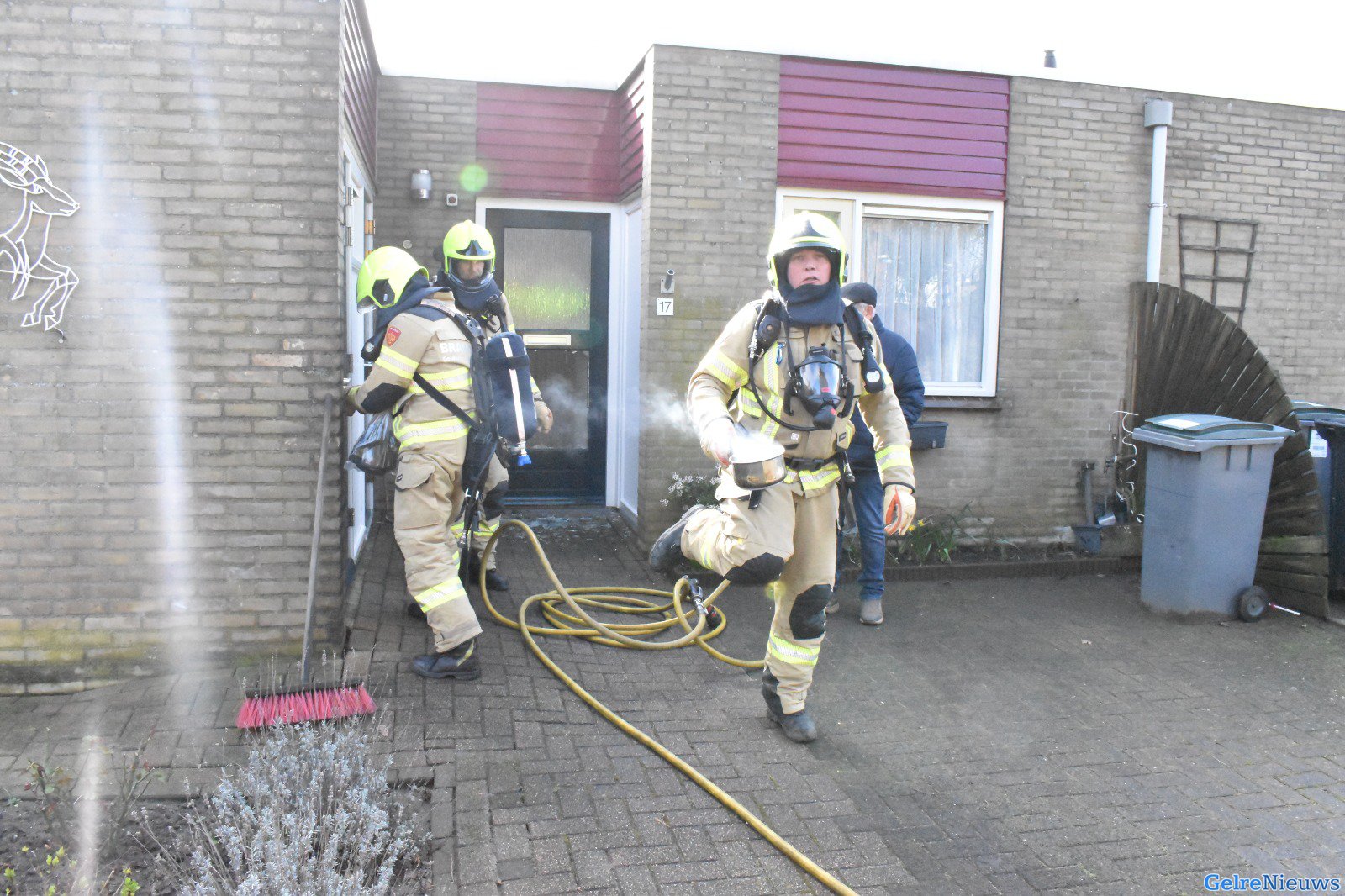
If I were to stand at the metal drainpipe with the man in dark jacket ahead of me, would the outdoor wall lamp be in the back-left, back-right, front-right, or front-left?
front-right

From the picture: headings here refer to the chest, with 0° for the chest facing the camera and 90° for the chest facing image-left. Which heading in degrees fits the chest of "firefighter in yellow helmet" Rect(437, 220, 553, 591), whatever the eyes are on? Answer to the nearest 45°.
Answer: approximately 0°

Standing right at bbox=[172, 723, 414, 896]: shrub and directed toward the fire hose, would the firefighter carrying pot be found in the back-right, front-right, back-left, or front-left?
front-right

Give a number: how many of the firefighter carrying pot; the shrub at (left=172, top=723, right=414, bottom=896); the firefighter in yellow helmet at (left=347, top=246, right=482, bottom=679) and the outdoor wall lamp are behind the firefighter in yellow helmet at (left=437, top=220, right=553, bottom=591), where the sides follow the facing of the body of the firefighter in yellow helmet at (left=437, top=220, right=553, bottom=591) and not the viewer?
1

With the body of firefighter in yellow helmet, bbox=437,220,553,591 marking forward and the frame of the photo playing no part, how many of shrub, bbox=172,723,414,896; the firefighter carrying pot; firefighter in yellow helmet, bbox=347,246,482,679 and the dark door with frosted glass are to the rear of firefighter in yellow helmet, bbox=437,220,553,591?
1

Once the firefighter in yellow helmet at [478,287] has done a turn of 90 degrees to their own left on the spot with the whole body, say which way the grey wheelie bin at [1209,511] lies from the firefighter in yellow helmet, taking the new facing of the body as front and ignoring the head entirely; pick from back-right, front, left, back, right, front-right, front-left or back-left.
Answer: front

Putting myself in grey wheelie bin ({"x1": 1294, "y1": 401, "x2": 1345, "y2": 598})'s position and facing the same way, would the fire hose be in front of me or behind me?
in front

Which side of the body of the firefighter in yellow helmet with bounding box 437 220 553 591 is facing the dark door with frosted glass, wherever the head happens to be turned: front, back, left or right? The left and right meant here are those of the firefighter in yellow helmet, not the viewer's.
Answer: back

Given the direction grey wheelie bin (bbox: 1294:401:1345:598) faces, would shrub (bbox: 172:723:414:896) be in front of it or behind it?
in front

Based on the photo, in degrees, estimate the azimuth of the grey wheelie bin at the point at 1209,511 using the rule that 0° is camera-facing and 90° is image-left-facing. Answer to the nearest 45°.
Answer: approximately 45°

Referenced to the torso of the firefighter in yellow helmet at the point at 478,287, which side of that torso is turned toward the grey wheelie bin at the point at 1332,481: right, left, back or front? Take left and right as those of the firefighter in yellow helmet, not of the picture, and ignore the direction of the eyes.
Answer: left
